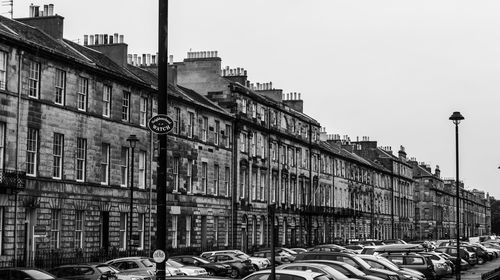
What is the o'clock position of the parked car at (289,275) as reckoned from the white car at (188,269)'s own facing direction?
The parked car is roughly at 1 o'clock from the white car.

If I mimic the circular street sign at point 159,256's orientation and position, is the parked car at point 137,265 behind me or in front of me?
behind
